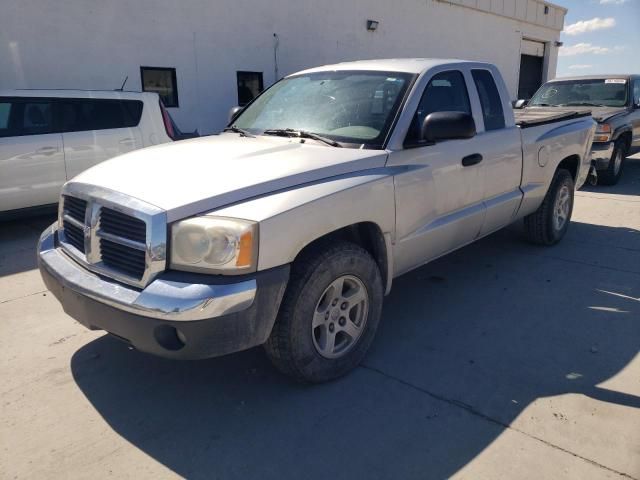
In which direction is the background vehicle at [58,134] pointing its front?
to the viewer's left

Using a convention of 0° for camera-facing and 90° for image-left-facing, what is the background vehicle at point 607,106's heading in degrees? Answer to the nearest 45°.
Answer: approximately 45°

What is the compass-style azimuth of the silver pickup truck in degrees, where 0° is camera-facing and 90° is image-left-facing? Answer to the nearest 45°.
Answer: approximately 45°

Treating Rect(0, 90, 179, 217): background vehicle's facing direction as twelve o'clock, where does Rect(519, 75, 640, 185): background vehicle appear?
Rect(519, 75, 640, 185): background vehicle is roughly at 6 o'clock from Rect(0, 90, 179, 217): background vehicle.

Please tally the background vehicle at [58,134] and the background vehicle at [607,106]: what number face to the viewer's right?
0

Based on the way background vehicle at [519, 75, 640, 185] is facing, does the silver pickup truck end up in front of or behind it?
in front

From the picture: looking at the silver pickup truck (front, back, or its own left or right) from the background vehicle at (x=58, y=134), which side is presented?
right

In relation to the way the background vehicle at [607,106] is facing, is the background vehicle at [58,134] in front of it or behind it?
in front

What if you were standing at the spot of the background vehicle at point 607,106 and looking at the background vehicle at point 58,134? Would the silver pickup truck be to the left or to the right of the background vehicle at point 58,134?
left

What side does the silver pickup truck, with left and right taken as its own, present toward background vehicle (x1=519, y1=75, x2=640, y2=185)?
back
